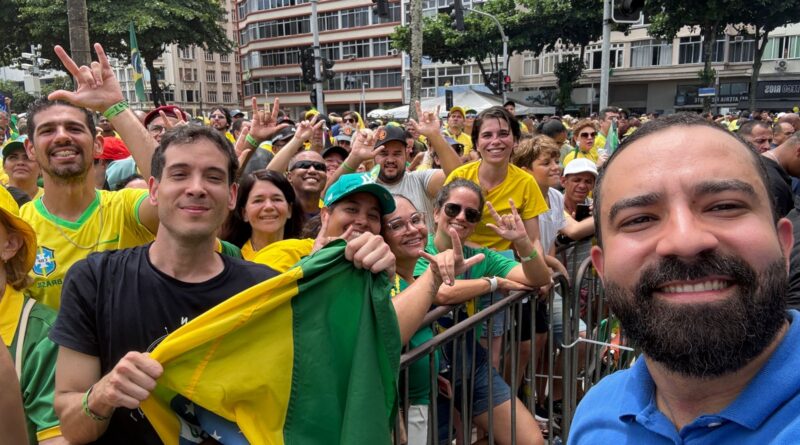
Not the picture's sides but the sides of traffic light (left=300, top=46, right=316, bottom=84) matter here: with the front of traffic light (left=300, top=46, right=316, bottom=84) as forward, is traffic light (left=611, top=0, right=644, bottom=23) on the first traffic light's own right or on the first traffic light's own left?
on the first traffic light's own left

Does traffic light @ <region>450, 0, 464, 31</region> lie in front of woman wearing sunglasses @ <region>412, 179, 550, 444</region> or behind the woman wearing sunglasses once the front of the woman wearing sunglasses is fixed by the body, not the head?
behind

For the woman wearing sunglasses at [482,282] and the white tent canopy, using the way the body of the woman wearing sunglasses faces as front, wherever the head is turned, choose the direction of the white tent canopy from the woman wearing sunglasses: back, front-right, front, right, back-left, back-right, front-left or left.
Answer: back

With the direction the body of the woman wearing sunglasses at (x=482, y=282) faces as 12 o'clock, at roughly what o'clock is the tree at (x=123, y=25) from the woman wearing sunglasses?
The tree is roughly at 5 o'clock from the woman wearing sunglasses.

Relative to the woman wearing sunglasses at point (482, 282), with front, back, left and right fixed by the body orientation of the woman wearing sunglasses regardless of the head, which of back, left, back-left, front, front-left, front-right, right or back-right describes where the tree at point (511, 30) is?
back

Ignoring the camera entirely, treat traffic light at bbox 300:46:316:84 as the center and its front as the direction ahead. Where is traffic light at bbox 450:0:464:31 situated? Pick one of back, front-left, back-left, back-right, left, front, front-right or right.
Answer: back-left

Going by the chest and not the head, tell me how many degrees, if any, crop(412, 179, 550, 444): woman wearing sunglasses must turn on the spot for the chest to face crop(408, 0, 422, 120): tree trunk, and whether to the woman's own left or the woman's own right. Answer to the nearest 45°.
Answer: approximately 180°
